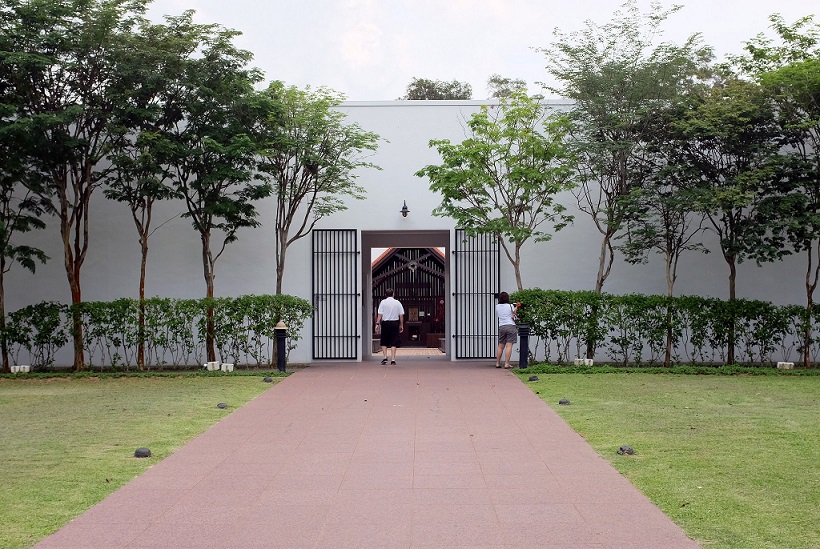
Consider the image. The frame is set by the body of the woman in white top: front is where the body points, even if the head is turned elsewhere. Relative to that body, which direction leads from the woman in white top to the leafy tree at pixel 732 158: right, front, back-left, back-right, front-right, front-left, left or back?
front-right

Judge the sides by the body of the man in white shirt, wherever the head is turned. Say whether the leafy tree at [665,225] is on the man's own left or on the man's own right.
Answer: on the man's own right

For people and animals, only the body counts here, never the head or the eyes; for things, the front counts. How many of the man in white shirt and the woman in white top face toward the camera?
0

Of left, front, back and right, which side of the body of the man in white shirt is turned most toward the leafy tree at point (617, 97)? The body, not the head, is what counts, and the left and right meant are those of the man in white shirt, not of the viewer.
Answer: right

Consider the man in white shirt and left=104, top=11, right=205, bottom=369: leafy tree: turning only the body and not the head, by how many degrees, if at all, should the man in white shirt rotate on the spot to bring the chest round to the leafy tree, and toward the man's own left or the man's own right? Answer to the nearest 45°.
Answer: approximately 135° to the man's own left

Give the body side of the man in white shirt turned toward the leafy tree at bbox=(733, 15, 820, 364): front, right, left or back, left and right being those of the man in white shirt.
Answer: right

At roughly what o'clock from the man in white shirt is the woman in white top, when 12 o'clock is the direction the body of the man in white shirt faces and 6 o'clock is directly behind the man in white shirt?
The woman in white top is roughly at 4 o'clock from the man in white shirt.

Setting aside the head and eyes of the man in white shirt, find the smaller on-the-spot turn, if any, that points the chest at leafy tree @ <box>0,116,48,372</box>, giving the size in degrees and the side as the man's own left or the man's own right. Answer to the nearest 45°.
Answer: approximately 90° to the man's own left

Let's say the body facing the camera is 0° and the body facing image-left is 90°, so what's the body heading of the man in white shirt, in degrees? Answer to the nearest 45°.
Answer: approximately 180°

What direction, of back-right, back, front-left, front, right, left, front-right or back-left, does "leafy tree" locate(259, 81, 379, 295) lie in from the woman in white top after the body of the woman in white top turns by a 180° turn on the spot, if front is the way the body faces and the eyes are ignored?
front-right

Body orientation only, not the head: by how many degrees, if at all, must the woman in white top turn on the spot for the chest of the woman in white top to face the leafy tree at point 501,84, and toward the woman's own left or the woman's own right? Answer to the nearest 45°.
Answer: approximately 45° to the woman's own left

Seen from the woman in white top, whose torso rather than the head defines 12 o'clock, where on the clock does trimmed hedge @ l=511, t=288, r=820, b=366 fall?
The trimmed hedge is roughly at 1 o'clock from the woman in white top.

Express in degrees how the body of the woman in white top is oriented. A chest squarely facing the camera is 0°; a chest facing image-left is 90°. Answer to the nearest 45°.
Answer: approximately 225°

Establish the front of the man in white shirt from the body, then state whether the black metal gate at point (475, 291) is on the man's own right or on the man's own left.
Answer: on the man's own right

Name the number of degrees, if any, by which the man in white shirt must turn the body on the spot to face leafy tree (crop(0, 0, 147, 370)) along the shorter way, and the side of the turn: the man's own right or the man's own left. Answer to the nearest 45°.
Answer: approximately 135° to the man's own left
